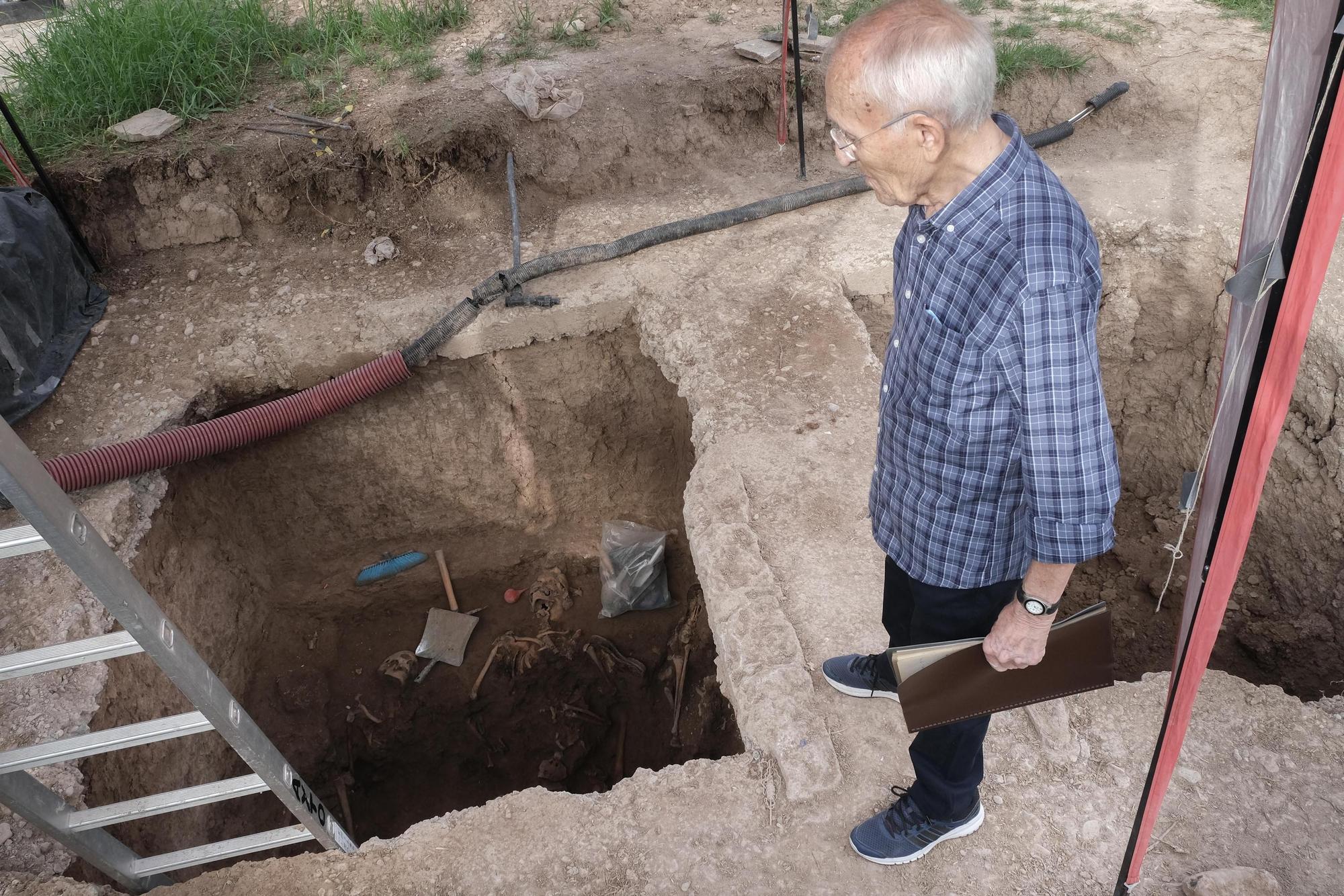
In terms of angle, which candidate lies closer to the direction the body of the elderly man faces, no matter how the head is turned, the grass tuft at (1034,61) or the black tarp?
the black tarp

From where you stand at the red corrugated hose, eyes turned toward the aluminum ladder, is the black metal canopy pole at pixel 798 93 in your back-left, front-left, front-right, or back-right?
back-left

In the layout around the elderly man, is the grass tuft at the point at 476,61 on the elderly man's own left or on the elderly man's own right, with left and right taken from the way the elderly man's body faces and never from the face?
on the elderly man's own right

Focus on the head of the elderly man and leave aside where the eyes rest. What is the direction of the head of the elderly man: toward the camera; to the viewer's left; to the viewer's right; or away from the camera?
to the viewer's left

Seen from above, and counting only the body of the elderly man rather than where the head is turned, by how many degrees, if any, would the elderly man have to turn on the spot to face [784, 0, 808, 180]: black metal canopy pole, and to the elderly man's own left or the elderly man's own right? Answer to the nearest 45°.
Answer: approximately 90° to the elderly man's own right

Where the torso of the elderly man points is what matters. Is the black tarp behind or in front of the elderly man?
in front

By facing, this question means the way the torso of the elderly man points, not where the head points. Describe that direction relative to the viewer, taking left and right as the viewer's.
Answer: facing to the left of the viewer

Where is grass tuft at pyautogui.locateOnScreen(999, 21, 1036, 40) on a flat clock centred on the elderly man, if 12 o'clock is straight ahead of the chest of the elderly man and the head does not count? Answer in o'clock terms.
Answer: The grass tuft is roughly at 3 o'clock from the elderly man.
